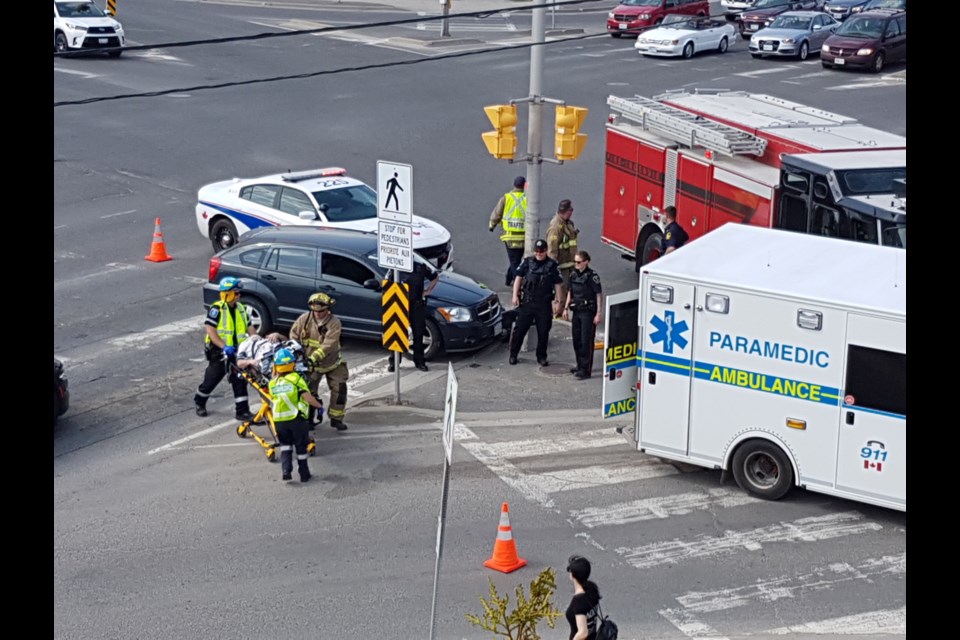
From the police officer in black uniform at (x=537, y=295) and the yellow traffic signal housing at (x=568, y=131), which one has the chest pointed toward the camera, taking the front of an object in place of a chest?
the police officer in black uniform

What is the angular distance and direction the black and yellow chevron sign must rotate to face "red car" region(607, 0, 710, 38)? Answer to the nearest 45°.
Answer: approximately 180°

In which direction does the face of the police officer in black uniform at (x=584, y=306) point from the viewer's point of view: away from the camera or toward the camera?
toward the camera

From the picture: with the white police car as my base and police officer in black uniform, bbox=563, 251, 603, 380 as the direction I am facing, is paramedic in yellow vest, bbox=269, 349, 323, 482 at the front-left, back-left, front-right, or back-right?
front-right

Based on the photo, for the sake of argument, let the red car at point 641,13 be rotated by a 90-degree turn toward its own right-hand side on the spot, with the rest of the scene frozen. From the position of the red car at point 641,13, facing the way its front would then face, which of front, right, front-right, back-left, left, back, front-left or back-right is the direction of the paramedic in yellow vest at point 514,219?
back-left

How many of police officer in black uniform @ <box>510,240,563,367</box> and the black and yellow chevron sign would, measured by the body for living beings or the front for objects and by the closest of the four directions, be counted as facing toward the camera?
2

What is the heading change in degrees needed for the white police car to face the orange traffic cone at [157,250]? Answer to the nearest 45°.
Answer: approximately 135° to its right

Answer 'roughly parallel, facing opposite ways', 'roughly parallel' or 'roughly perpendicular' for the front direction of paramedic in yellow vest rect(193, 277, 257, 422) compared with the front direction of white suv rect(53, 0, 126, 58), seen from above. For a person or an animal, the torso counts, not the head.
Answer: roughly parallel

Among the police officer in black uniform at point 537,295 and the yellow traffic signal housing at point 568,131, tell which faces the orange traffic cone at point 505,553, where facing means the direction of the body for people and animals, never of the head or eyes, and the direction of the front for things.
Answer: the police officer in black uniform

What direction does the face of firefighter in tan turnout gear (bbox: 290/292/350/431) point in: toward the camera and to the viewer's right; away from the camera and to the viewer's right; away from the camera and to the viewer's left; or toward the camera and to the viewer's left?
toward the camera and to the viewer's left

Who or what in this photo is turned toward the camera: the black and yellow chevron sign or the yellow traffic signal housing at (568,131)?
the black and yellow chevron sign

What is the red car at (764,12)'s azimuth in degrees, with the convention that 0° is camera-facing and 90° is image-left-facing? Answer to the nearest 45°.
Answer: approximately 45°

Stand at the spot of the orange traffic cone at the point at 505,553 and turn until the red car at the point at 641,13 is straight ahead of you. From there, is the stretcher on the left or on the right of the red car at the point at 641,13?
left

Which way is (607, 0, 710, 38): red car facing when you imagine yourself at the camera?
facing the viewer and to the left of the viewer

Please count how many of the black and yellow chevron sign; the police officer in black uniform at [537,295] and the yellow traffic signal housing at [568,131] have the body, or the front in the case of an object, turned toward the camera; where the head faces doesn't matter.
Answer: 2
